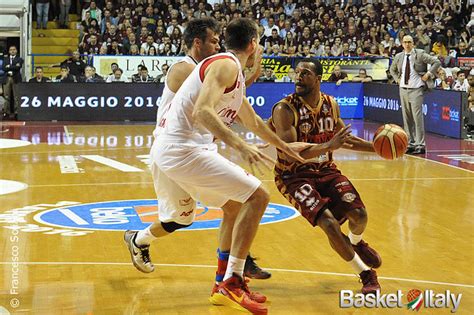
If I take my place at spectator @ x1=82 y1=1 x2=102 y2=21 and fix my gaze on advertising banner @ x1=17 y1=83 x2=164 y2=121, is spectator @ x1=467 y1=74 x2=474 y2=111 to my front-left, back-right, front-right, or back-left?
front-left

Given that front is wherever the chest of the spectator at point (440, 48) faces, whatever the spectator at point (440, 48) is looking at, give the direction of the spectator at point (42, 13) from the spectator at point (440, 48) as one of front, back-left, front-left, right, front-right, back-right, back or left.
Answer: right

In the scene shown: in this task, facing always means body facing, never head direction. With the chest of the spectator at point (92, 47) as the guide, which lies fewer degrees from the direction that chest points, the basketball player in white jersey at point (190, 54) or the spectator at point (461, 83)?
the basketball player in white jersey

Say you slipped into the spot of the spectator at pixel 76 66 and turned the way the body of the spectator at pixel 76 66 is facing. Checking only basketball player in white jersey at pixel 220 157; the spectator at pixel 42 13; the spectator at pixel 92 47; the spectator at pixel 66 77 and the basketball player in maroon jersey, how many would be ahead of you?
3

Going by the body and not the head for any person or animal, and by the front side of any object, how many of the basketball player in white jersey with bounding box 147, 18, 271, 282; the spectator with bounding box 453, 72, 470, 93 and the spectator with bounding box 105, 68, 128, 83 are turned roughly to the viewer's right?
1

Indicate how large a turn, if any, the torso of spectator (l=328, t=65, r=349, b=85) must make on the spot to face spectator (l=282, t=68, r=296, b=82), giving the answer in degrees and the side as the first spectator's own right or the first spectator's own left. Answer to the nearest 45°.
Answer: approximately 90° to the first spectator's own right

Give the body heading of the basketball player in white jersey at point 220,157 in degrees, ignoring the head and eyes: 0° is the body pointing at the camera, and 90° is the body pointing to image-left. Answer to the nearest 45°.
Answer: approximately 270°

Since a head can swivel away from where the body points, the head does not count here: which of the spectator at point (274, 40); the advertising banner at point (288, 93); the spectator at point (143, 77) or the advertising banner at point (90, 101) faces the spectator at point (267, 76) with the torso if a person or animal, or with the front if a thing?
the spectator at point (274, 40)

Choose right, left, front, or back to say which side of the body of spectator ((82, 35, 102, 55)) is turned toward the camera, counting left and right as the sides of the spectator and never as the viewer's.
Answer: front

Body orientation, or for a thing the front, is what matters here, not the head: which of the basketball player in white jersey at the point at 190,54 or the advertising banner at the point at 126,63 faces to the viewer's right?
the basketball player in white jersey

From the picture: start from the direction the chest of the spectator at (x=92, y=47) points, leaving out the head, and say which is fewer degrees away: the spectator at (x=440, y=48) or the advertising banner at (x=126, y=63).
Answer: the advertising banner

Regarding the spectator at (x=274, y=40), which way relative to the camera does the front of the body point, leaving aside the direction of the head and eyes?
toward the camera

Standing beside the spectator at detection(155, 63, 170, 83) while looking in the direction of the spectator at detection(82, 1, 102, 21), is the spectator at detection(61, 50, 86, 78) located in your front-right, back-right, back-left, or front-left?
front-left

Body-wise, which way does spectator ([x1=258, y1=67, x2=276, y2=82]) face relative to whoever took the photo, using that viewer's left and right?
facing the viewer

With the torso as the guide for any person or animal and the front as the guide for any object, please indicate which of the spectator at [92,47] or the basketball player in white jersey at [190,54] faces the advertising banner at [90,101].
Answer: the spectator

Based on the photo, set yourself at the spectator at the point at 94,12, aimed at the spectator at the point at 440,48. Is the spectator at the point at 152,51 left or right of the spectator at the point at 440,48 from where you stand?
right
